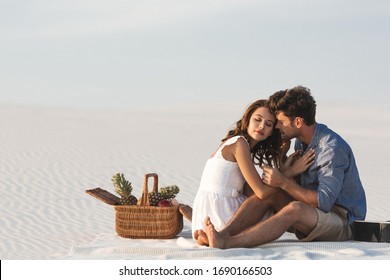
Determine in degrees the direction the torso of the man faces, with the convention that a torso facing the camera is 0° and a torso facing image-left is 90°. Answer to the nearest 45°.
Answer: approximately 90°

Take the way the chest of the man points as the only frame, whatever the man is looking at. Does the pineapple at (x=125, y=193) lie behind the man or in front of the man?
in front

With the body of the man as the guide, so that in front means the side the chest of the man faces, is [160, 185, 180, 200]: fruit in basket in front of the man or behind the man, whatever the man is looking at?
in front

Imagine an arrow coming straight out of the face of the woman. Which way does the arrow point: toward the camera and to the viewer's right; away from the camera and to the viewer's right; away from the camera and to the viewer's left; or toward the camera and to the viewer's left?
toward the camera and to the viewer's right
